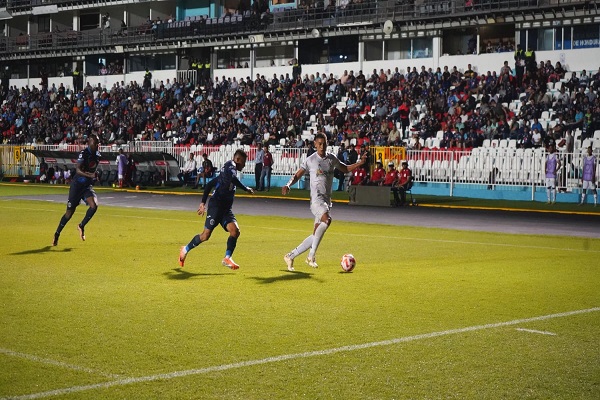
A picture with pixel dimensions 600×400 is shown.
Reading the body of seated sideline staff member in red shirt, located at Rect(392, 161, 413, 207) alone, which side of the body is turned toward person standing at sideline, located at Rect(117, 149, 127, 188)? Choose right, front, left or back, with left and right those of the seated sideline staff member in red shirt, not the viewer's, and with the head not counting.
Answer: right

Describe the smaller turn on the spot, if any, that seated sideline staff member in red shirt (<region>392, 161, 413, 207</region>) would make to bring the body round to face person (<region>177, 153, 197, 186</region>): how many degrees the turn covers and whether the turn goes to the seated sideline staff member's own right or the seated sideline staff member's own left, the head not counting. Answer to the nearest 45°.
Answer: approximately 90° to the seated sideline staff member's own right

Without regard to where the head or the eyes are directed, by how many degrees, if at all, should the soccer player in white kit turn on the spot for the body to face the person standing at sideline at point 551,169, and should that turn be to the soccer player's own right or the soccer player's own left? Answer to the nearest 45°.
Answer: approximately 90° to the soccer player's own left

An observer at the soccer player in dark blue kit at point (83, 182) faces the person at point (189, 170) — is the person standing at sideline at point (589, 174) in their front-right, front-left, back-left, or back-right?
front-right

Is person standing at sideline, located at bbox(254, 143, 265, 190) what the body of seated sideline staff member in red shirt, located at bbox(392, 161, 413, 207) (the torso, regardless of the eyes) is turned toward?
no

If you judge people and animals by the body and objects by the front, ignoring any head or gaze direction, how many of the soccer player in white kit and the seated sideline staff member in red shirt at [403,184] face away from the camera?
0

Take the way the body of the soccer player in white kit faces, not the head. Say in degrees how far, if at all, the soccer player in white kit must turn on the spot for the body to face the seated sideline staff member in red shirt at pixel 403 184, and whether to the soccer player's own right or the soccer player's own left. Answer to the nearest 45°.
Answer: approximately 135° to the soccer player's own left

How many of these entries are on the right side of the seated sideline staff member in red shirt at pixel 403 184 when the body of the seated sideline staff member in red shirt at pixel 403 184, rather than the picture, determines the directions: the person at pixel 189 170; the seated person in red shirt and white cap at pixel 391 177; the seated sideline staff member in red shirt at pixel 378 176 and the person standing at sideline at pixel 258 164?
4

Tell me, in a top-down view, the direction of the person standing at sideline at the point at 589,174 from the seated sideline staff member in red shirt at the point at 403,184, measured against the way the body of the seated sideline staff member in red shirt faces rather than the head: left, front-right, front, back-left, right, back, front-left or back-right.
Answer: back-left

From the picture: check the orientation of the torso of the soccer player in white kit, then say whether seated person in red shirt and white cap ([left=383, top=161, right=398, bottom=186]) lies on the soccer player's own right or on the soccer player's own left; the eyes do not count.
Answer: on the soccer player's own left

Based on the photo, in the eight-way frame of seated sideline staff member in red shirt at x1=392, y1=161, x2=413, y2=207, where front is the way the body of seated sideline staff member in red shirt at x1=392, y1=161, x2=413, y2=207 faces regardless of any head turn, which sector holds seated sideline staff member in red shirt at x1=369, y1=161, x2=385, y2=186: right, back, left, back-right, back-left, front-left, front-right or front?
right

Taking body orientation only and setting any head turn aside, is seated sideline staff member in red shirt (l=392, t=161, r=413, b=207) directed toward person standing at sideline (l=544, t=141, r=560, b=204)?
no
